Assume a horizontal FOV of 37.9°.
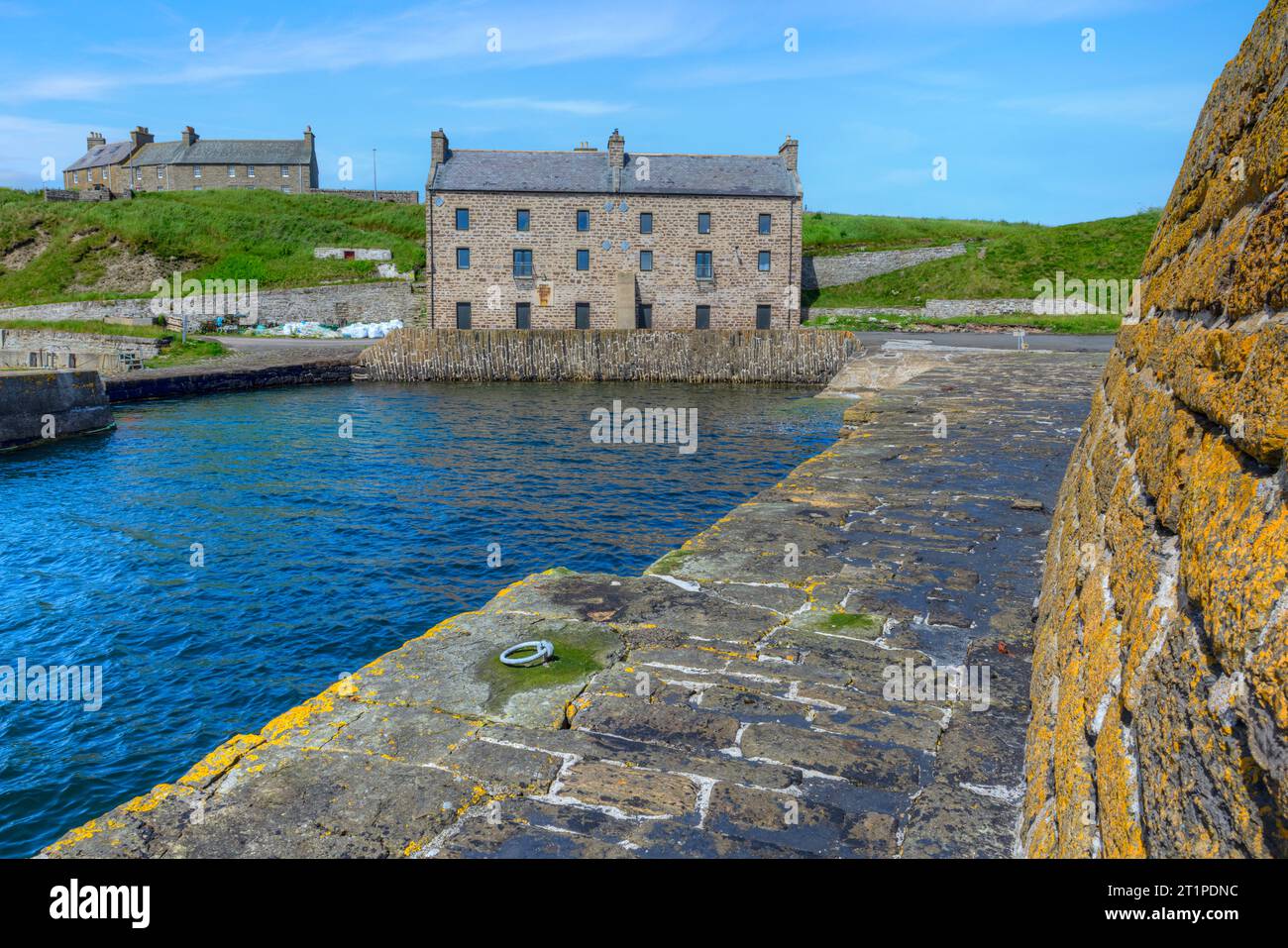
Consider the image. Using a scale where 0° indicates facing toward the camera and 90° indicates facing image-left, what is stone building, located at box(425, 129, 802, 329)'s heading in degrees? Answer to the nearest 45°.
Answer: approximately 0°

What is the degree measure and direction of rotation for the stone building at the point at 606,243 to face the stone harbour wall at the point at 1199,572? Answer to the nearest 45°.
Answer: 0° — it already faces it

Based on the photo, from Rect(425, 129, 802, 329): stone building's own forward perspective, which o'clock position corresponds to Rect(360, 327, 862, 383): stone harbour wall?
The stone harbour wall is roughly at 12 o'clock from the stone building.

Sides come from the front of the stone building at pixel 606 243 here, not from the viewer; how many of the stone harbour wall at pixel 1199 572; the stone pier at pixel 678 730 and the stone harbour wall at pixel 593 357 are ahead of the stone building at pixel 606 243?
3

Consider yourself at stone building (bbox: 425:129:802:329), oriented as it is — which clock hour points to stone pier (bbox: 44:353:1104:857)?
The stone pier is roughly at 12 o'clock from the stone building.
